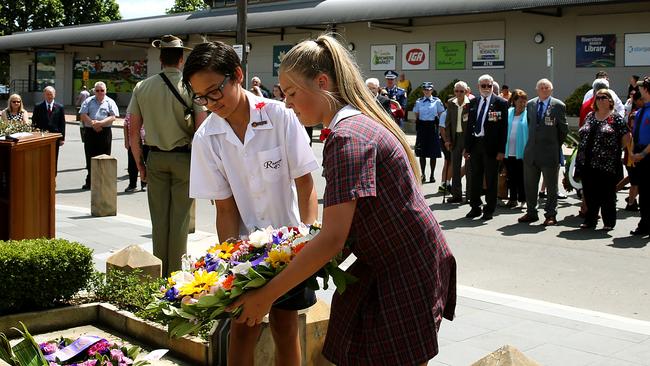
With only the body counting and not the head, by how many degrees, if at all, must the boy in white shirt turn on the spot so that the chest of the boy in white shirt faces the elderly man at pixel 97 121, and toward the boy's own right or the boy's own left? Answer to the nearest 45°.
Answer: approximately 180°

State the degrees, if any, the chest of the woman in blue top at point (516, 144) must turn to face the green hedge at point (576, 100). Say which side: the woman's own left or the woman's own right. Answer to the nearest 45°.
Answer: approximately 135° to the woman's own right

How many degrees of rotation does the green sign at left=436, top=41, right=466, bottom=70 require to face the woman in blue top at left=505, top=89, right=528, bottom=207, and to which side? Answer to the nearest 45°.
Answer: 0° — it already faces them

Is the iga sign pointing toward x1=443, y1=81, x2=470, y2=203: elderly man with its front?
yes

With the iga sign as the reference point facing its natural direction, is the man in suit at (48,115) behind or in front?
in front

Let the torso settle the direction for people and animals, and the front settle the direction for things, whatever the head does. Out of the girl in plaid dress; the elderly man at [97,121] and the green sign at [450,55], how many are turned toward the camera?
2

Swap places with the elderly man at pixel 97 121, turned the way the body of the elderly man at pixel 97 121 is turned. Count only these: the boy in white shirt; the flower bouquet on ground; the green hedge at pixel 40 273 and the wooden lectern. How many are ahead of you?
4

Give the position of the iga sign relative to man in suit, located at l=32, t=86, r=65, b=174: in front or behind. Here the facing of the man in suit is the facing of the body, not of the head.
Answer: behind

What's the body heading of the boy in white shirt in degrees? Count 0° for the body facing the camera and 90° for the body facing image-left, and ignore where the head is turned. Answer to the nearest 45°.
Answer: approximately 0°

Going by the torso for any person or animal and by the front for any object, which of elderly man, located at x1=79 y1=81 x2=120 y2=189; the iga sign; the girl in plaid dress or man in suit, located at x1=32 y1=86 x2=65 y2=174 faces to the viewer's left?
the girl in plaid dress

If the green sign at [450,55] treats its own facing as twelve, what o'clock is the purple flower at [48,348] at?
The purple flower is roughly at 12 o'clock from the green sign.

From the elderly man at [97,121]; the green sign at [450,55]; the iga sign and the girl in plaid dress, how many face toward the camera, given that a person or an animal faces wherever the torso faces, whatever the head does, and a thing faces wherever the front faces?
3

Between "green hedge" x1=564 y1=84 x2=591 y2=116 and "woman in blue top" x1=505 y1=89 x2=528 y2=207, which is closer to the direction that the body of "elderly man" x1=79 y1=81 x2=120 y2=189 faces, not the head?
the woman in blue top
